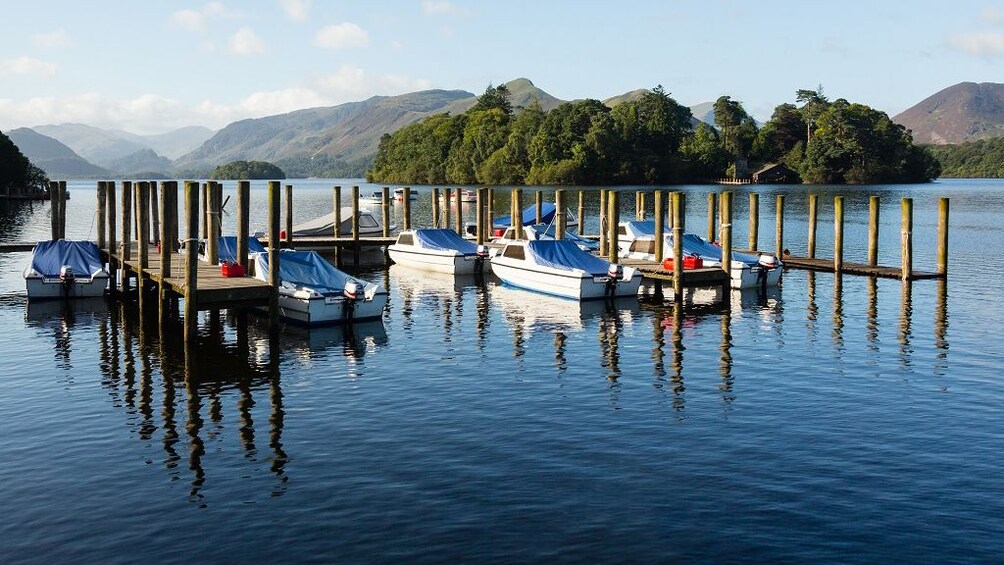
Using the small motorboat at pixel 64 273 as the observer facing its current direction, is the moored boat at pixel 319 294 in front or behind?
behind

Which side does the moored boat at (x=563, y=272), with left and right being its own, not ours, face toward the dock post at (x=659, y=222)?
right

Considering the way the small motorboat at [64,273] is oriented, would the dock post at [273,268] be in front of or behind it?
behind

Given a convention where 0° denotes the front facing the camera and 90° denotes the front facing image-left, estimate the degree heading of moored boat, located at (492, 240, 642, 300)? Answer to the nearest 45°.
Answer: approximately 135°

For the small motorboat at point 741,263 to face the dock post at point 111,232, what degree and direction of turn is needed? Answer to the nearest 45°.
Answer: approximately 45° to its left

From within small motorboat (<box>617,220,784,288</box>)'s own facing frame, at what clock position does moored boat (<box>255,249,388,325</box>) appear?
The moored boat is roughly at 9 o'clock from the small motorboat.

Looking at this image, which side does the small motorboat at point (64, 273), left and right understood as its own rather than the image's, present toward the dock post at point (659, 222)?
right

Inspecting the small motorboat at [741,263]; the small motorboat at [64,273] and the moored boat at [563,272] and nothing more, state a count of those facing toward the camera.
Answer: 0

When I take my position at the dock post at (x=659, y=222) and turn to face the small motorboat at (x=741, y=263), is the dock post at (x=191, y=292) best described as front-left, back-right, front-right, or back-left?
back-right

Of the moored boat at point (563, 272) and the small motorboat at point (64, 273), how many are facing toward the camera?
0

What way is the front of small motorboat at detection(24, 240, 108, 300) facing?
away from the camera

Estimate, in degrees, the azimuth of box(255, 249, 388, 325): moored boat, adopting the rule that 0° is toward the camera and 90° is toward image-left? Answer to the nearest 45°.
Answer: approximately 135°
